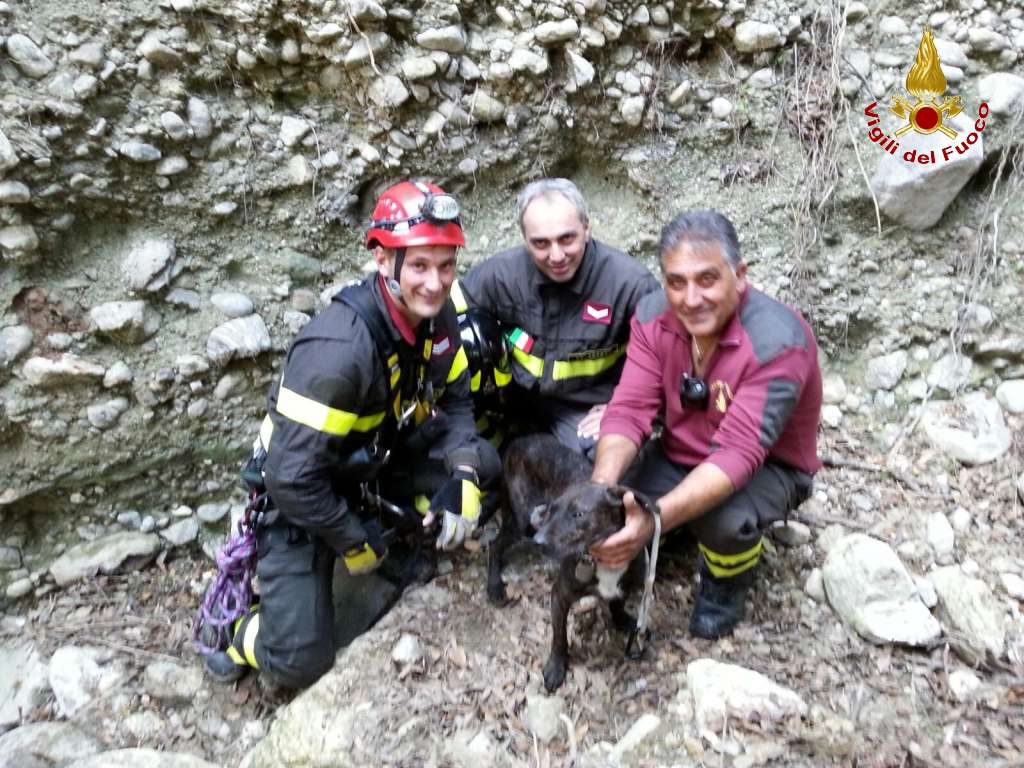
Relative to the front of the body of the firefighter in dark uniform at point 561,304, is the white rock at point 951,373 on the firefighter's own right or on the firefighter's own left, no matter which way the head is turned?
on the firefighter's own left

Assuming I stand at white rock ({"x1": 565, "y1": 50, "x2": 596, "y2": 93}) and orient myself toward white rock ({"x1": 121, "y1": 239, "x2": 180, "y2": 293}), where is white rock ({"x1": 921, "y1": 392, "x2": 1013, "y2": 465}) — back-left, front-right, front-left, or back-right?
back-left

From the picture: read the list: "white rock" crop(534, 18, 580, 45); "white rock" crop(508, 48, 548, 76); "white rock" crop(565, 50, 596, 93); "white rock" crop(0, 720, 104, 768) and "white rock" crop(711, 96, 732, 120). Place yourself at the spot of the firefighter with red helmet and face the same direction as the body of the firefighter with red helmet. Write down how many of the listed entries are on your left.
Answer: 4

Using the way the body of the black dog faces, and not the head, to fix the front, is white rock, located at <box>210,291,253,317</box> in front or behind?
behind

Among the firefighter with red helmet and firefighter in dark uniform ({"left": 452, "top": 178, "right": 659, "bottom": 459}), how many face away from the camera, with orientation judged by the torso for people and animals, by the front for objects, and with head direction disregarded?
0

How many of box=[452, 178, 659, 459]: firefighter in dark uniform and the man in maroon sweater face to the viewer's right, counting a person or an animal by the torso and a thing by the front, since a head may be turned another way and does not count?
0

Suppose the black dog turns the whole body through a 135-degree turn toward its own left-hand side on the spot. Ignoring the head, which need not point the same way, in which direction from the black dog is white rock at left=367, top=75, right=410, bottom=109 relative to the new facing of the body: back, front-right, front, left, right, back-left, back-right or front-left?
front-left

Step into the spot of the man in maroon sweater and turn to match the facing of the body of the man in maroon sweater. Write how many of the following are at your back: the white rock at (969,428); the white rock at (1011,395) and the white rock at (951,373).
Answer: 3

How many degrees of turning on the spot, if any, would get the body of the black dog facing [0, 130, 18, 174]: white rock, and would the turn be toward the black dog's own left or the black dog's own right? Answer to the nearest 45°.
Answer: approximately 135° to the black dog's own right

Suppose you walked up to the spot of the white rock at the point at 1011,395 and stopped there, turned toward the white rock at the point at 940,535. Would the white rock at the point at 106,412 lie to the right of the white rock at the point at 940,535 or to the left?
right

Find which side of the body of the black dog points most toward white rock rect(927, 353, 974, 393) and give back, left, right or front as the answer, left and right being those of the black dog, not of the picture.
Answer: left

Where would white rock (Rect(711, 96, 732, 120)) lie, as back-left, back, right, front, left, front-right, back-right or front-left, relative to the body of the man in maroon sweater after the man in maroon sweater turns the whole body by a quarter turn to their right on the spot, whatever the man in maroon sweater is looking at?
front-right

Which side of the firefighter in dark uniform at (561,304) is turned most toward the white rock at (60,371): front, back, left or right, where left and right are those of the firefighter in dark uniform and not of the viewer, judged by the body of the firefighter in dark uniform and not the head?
right

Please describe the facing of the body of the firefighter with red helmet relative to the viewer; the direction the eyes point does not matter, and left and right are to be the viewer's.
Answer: facing the viewer and to the right of the viewer
